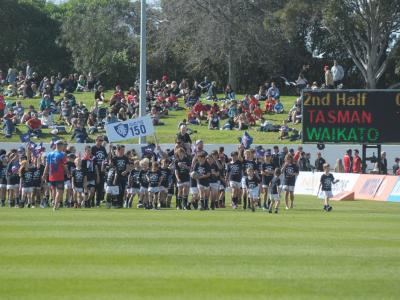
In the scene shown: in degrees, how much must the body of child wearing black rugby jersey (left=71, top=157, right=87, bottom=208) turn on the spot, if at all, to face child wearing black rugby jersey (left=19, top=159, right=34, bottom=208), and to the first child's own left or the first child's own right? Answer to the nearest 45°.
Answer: approximately 90° to the first child's own right

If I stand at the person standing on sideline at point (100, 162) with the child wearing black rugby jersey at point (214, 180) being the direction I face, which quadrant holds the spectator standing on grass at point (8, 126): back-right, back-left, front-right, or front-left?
back-left

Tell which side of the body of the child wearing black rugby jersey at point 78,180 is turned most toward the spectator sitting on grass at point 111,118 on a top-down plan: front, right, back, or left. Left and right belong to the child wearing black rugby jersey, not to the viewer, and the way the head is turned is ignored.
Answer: back

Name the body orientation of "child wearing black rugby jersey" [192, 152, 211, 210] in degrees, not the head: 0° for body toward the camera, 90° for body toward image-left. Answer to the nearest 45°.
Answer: approximately 0°

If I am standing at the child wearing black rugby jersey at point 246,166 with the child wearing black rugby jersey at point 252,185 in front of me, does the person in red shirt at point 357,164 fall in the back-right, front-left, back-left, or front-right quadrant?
back-left

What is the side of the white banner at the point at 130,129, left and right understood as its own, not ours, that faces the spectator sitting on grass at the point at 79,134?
back
